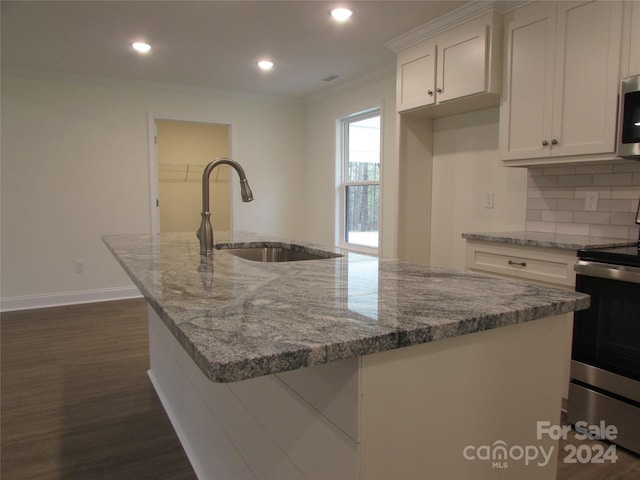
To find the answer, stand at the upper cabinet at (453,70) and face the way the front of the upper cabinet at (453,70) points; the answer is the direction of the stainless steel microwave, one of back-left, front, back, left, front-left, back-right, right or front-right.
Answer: left

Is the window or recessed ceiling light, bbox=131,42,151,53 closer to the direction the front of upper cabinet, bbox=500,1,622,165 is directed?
the recessed ceiling light

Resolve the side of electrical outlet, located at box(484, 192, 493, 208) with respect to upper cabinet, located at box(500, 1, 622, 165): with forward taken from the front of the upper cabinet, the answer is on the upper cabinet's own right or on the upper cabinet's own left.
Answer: on the upper cabinet's own right
